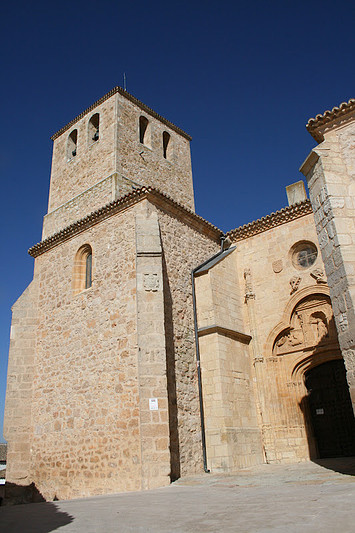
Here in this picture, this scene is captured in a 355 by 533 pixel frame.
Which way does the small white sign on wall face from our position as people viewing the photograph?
facing the viewer
